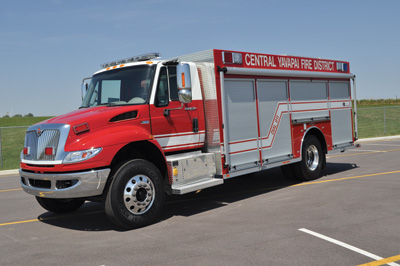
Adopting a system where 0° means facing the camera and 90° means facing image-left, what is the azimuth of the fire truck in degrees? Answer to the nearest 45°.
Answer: approximately 45°

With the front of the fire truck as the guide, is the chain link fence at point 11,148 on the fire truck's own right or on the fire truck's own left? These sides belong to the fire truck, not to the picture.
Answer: on the fire truck's own right

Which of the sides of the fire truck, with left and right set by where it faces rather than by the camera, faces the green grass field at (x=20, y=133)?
right
